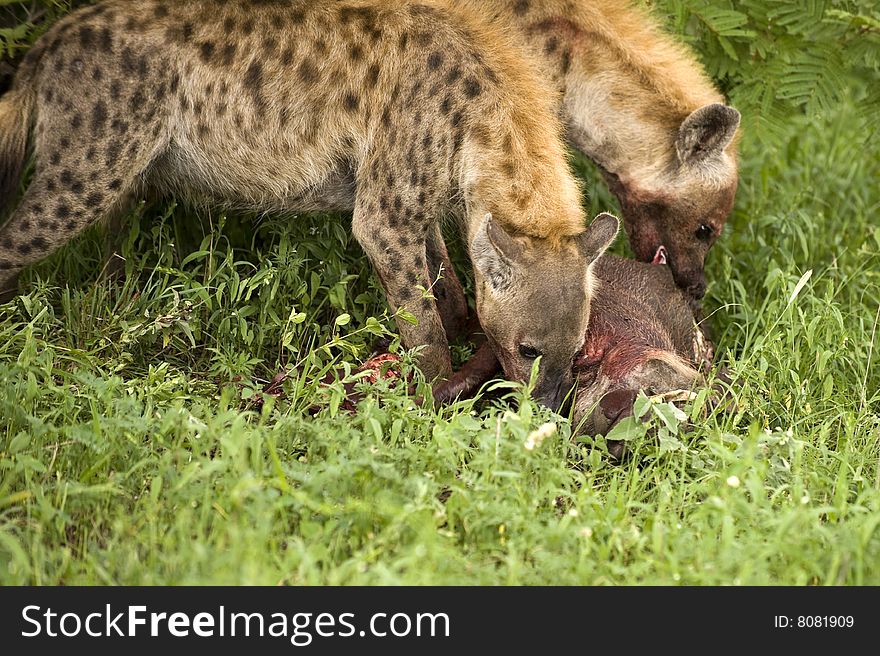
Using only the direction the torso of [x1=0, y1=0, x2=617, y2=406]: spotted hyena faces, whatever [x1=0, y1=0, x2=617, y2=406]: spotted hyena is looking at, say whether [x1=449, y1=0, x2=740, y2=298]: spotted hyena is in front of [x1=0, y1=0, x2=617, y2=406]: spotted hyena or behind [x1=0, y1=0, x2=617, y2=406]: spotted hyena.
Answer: in front

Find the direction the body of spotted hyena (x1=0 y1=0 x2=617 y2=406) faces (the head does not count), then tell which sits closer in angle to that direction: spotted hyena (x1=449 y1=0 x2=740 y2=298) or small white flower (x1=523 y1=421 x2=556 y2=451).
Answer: the spotted hyena

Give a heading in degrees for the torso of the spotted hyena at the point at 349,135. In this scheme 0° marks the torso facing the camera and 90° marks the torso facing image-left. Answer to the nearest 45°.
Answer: approximately 270°

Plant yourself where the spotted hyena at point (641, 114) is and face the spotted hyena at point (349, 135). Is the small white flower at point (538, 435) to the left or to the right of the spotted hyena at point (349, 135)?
left

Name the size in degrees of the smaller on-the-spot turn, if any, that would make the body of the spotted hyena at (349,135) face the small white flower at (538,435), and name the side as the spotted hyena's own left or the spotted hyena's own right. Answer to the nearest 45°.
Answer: approximately 90° to the spotted hyena's own right
